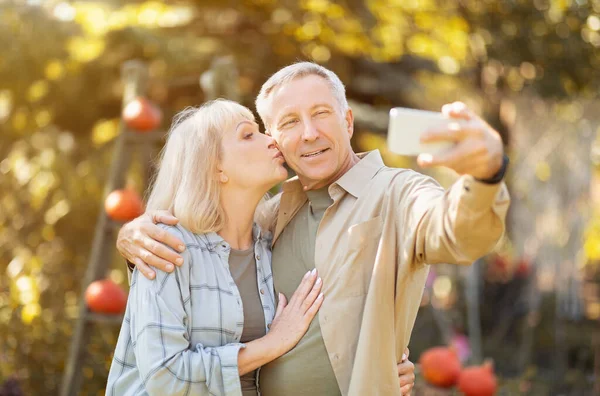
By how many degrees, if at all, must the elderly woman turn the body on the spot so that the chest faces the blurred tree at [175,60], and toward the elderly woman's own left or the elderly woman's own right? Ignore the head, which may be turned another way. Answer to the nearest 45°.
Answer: approximately 135° to the elderly woman's own left

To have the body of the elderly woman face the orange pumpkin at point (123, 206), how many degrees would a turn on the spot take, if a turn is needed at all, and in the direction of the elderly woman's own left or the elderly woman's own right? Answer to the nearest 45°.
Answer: approximately 135° to the elderly woman's own left

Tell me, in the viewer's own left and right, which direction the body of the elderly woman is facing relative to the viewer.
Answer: facing the viewer and to the right of the viewer

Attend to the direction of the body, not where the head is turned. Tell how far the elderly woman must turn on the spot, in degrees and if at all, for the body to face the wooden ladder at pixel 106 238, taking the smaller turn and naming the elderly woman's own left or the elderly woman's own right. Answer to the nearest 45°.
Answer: approximately 135° to the elderly woman's own left

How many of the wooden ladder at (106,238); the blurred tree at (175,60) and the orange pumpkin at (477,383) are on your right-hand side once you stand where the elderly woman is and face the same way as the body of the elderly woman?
0

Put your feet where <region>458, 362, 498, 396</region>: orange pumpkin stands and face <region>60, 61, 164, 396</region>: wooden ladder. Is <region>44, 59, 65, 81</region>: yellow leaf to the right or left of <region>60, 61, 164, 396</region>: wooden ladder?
right

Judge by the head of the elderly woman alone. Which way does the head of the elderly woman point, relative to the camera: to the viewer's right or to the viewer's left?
to the viewer's right

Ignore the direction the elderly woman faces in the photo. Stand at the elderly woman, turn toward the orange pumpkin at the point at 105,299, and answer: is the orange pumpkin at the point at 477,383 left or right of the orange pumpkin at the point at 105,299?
right

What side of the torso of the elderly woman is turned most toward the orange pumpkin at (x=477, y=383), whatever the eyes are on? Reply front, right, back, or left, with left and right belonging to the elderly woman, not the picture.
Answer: left

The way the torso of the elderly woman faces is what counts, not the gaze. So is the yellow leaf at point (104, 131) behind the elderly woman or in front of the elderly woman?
behind

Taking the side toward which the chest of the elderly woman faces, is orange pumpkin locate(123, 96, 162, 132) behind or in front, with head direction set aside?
behind

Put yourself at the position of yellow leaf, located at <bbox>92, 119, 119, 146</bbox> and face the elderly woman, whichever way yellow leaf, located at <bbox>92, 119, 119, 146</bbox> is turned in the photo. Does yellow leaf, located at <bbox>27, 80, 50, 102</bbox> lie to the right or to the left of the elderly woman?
right

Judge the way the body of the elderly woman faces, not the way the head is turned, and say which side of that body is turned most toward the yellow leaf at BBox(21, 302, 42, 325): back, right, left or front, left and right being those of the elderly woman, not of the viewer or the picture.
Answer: back

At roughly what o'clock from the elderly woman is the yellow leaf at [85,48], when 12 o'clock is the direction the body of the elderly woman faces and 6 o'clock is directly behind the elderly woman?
The yellow leaf is roughly at 7 o'clock from the elderly woman.
